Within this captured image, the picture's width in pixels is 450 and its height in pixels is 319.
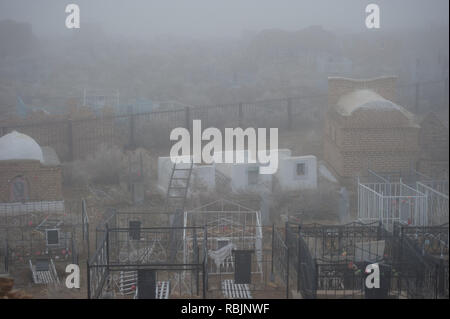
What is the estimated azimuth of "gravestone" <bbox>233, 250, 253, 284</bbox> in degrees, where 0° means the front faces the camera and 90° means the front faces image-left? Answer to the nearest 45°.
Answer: approximately 0°

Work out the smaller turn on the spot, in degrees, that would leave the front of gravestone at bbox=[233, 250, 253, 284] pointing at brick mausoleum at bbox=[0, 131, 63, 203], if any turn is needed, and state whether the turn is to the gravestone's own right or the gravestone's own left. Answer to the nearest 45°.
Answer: approximately 135° to the gravestone's own right

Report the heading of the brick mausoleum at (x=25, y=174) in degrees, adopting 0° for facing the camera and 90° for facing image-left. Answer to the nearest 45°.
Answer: approximately 0°

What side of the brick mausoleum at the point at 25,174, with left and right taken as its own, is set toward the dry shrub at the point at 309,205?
left
